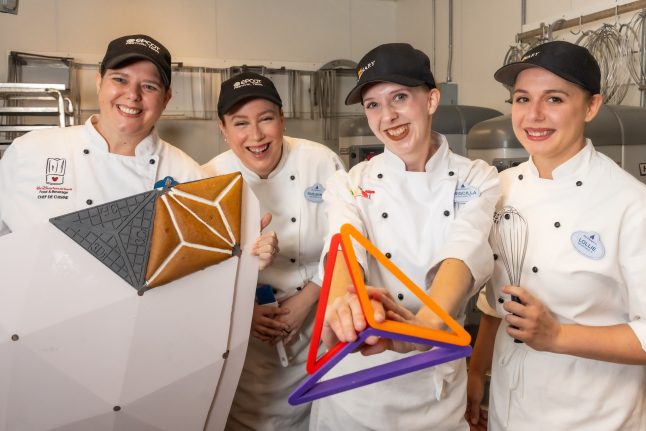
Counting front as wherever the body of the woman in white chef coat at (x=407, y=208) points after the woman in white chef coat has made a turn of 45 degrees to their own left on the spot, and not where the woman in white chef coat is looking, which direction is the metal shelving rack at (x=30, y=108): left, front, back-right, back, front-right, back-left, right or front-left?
back

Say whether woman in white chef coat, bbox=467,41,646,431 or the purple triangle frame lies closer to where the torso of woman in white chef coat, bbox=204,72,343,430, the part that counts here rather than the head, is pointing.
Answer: the purple triangle frame

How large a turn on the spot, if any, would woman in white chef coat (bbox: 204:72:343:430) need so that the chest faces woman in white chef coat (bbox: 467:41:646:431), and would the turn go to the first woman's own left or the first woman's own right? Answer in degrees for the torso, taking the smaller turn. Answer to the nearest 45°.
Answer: approximately 45° to the first woman's own left

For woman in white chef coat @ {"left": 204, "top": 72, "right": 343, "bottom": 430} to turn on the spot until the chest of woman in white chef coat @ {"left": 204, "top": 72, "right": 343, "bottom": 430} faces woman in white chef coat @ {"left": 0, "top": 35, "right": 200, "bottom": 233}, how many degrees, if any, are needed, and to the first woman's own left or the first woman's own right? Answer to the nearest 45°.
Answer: approximately 45° to the first woman's own right

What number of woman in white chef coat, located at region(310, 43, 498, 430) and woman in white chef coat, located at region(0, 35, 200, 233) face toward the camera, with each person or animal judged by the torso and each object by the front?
2

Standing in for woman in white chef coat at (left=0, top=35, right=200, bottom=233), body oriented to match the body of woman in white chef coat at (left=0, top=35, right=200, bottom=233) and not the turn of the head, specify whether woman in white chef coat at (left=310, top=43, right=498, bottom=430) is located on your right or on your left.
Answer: on your left

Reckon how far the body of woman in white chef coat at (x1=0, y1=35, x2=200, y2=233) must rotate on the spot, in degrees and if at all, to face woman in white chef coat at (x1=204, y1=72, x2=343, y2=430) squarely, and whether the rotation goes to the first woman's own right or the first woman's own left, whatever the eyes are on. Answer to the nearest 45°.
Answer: approximately 90° to the first woman's own left
